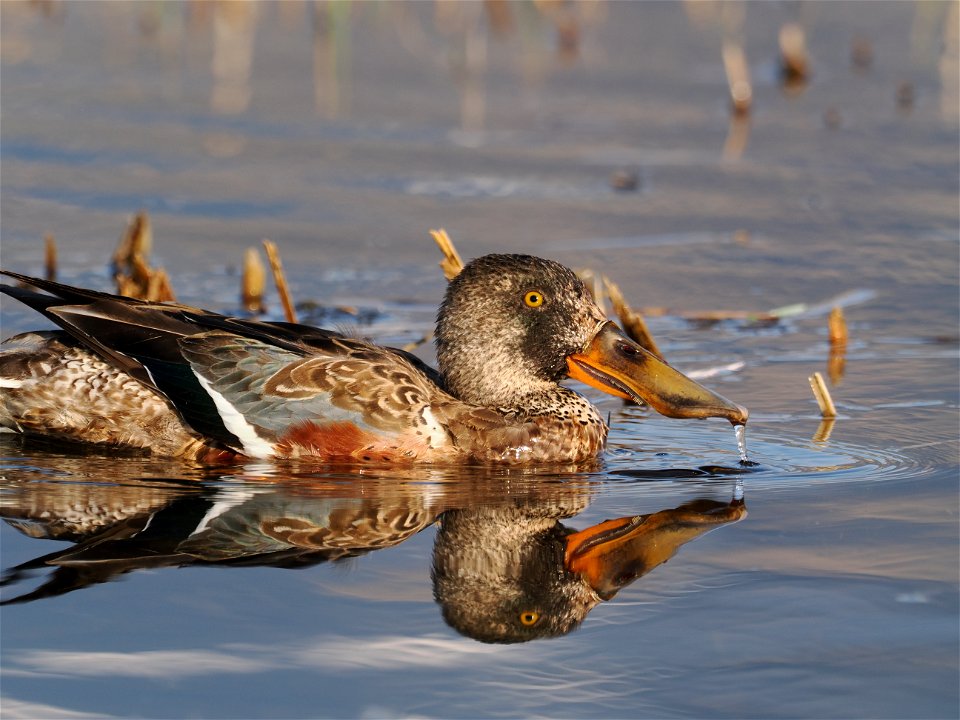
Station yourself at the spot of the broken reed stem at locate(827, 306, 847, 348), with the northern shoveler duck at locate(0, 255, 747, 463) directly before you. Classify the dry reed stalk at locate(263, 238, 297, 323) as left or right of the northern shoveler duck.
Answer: right

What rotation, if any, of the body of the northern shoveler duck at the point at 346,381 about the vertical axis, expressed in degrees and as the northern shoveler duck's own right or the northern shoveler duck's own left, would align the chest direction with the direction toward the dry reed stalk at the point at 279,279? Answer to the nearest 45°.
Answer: approximately 90° to the northern shoveler duck's own left

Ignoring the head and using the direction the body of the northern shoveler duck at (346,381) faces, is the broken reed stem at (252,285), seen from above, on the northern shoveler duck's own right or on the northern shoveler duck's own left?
on the northern shoveler duck's own left

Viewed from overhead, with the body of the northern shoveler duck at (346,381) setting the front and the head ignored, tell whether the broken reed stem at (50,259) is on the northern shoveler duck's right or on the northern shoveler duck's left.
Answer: on the northern shoveler duck's left

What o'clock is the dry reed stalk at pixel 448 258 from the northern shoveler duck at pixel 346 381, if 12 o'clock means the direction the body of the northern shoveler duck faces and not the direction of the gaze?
The dry reed stalk is roughly at 10 o'clock from the northern shoveler duck.

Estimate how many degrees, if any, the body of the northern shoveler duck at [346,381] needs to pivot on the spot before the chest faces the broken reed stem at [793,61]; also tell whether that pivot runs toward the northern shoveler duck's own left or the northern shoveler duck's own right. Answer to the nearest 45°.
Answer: approximately 45° to the northern shoveler duck's own left

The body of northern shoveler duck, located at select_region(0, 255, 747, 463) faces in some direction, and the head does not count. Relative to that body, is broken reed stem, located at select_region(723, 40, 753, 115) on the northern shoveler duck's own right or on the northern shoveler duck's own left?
on the northern shoveler duck's own left

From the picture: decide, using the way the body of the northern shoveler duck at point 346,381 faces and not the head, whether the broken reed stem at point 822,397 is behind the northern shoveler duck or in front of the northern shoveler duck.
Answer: in front

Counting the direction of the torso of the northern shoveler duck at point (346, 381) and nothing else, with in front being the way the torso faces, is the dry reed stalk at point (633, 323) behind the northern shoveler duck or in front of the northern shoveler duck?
in front

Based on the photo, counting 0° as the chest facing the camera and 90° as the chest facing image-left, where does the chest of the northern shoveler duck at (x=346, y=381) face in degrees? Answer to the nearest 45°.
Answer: approximately 270°

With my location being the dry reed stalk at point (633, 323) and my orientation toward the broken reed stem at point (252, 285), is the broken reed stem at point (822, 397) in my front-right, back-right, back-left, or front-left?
back-left
